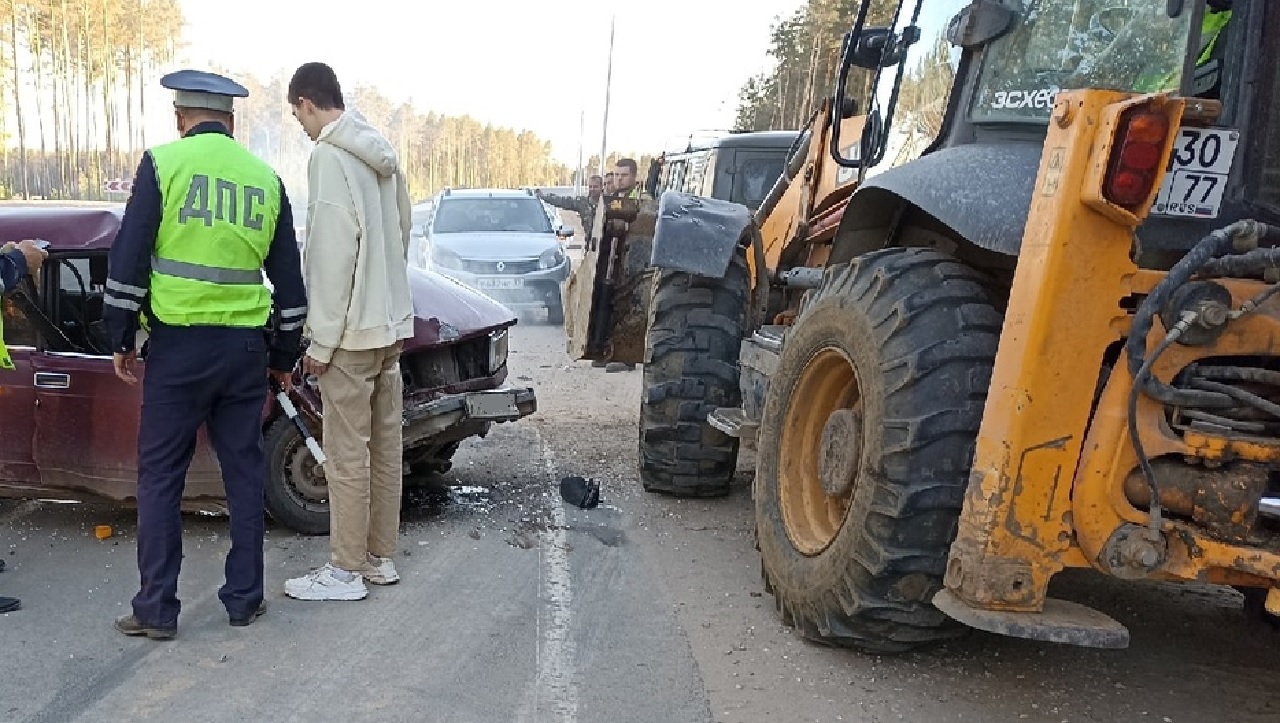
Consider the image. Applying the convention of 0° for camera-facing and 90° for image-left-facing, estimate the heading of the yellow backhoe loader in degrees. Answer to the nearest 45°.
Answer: approximately 135°

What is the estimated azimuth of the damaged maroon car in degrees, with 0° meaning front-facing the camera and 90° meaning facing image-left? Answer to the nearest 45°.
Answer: approximately 315°

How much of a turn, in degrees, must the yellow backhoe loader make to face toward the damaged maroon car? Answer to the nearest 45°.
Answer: approximately 45° to its left

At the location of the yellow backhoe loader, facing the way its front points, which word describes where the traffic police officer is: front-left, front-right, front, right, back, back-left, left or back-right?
front-left

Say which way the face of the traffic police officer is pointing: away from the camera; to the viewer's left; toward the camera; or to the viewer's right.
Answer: away from the camera

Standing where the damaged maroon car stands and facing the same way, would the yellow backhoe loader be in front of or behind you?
in front

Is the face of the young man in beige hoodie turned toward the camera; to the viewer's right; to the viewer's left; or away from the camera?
to the viewer's left
